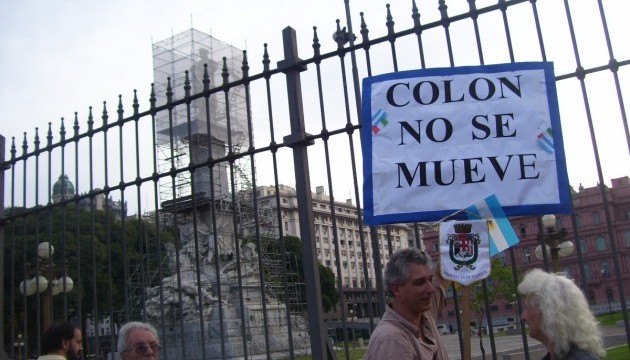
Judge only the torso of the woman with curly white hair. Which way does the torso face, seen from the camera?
to the viewer's left

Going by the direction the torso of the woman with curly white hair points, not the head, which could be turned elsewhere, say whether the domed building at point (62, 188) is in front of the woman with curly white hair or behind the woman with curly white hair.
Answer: in front

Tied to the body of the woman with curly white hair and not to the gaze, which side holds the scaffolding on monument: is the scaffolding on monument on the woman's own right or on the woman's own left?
on the woman's own right
